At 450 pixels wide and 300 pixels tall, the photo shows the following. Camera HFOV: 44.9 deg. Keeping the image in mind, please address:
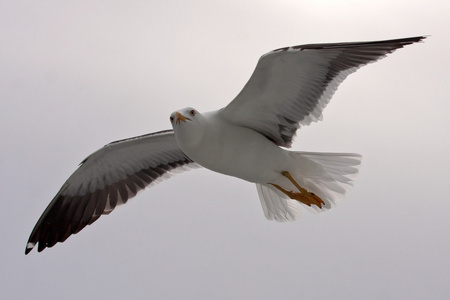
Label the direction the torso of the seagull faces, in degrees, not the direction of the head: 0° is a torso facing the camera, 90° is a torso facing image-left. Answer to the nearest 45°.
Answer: approximately 45°
